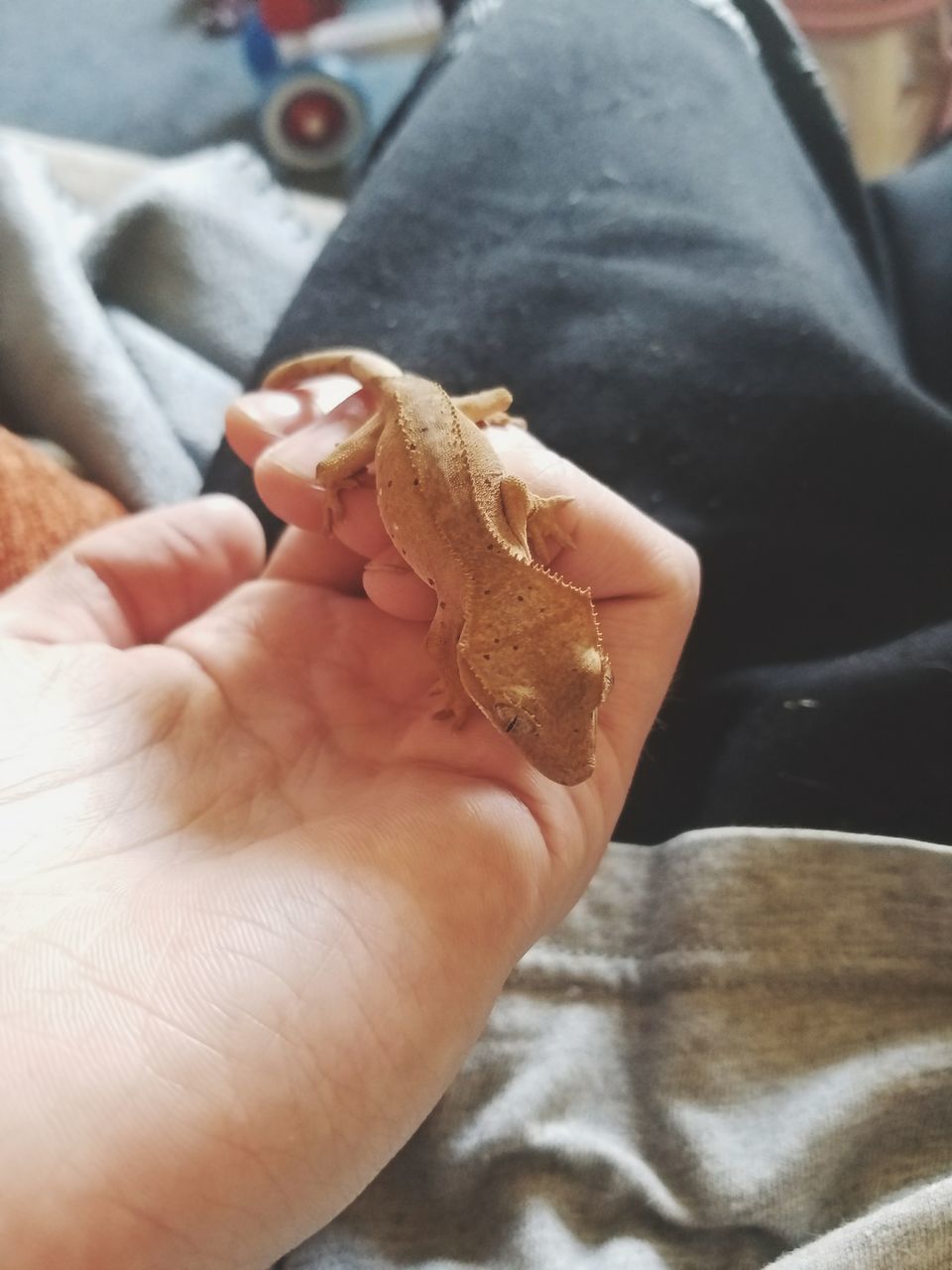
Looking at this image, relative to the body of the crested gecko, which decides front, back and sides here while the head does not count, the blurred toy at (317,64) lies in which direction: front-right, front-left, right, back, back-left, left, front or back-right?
back-left

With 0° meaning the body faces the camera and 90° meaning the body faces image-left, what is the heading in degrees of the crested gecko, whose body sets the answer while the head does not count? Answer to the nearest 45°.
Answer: approximately 315°

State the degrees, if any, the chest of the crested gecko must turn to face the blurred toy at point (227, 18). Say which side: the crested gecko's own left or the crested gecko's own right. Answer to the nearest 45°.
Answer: approximately 135° to the crested gecko's own left
